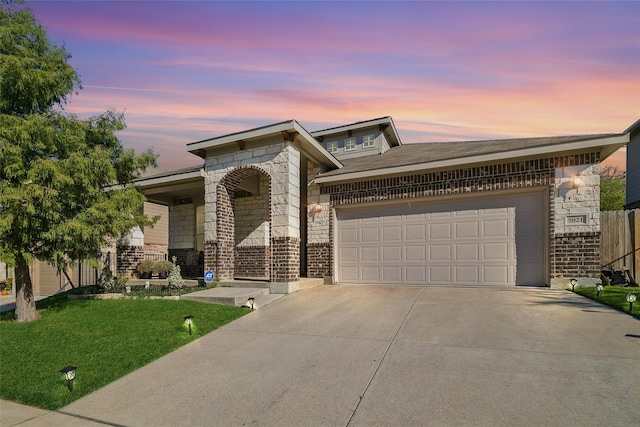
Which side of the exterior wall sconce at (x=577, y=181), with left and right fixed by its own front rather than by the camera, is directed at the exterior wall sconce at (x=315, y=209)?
right

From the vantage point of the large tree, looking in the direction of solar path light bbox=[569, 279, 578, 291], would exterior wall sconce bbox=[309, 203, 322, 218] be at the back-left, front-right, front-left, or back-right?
front-left

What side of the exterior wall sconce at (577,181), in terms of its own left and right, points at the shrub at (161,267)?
right

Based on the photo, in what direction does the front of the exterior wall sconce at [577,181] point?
toward the camera

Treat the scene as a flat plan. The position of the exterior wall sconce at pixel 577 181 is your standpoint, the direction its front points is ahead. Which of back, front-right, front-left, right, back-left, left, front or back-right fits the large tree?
front-right

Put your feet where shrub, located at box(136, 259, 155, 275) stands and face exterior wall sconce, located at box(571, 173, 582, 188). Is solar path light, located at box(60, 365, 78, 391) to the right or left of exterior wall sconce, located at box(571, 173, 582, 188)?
right

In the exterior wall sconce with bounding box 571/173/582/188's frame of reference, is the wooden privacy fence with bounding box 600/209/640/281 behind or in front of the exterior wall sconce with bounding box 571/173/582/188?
behind
